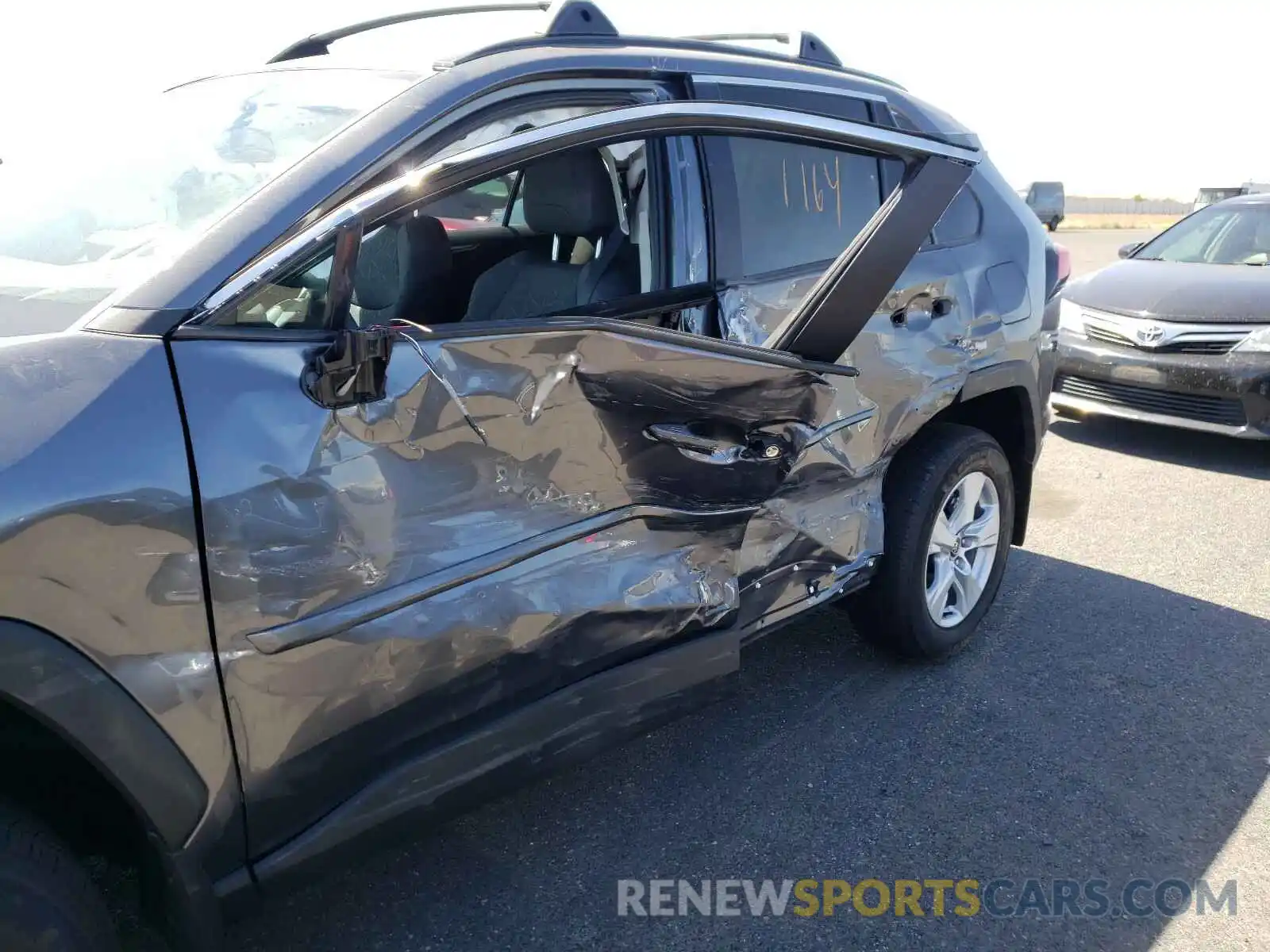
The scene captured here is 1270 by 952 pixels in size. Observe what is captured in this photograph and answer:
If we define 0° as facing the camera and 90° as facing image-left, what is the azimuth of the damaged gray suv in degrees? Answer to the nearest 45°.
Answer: approximately 45°
